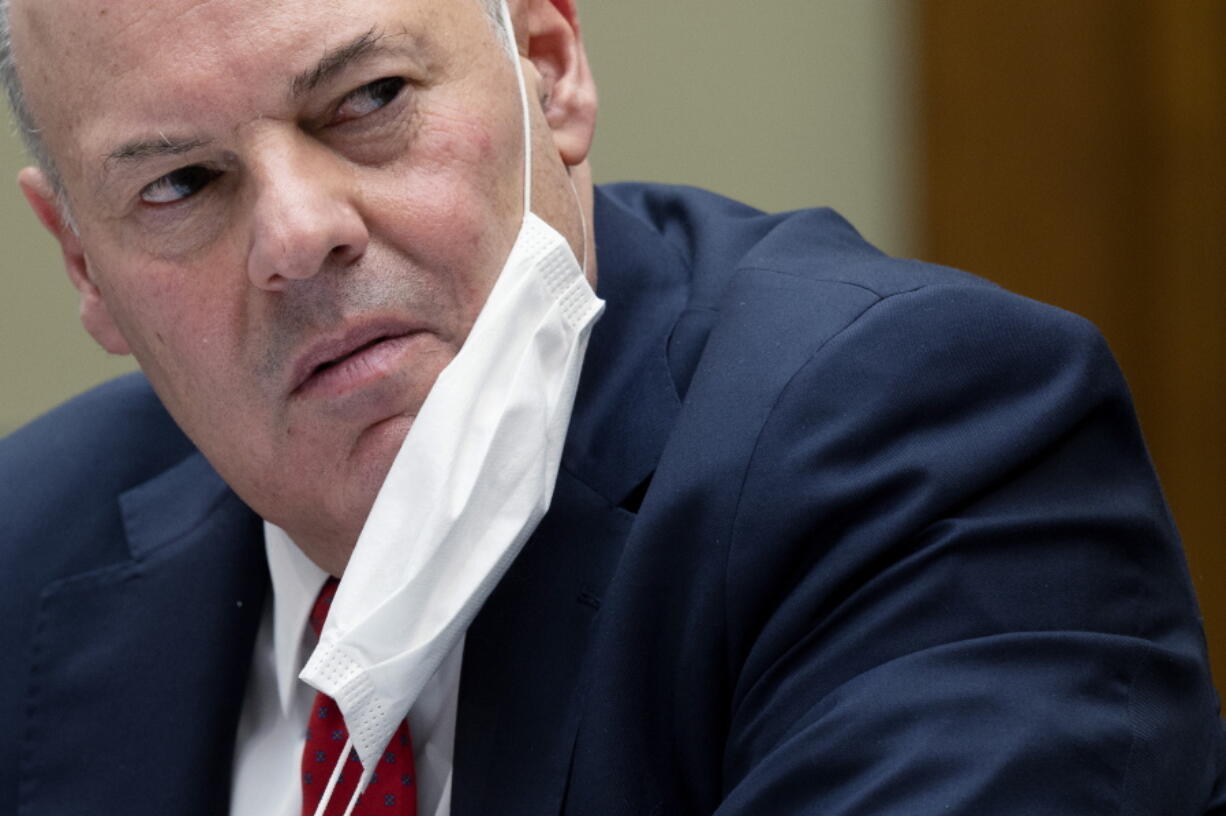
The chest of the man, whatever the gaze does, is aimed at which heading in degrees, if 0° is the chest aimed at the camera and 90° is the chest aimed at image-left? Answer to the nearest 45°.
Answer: approximately 45°

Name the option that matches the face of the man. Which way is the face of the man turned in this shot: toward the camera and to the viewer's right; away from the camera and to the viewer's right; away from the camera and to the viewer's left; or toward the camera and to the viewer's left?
toward the camera and to the viewer's left
